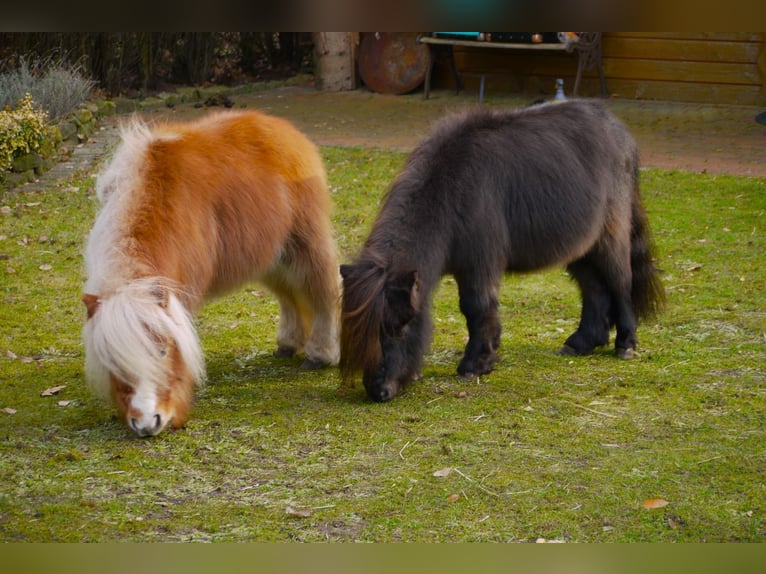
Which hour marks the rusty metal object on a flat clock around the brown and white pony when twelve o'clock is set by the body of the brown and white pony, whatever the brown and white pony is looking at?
The rusty metal object is roughly at 5 o'clock from the brown and white pony.

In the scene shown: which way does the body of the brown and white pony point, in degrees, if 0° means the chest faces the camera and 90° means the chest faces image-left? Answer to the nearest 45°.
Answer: approximately 45°

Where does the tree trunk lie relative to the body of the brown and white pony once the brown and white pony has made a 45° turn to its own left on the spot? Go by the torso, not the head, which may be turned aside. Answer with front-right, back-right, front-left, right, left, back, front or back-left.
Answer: back

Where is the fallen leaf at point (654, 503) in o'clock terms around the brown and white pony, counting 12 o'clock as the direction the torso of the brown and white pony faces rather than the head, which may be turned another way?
The fallen leaf is roughly at 9 o'clock from the brown and white pony.

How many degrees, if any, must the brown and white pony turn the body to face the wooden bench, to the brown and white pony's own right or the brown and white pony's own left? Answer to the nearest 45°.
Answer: approximately 180°

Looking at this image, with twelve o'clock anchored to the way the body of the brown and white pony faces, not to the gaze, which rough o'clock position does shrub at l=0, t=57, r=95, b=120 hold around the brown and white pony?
The shrub is roughly at 4 o'clock from the brown and white pony.

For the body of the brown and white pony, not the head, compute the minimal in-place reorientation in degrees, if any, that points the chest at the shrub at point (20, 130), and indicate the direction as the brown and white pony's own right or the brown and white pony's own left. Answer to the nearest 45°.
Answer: approximately 135° to the brown and white pony's own right

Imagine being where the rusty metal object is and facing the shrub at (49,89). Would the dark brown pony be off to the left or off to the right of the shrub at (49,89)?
left

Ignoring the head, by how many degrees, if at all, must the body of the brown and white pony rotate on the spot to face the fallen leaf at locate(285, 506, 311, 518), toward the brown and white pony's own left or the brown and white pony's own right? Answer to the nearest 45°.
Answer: approximately 45° to the brown and white pony's own left
